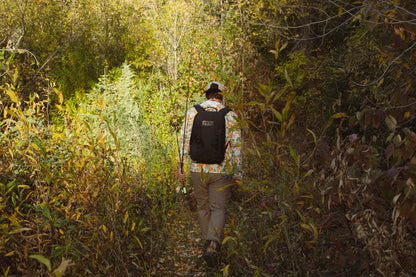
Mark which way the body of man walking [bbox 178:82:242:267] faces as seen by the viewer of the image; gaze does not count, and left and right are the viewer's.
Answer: facing away from the viewer
